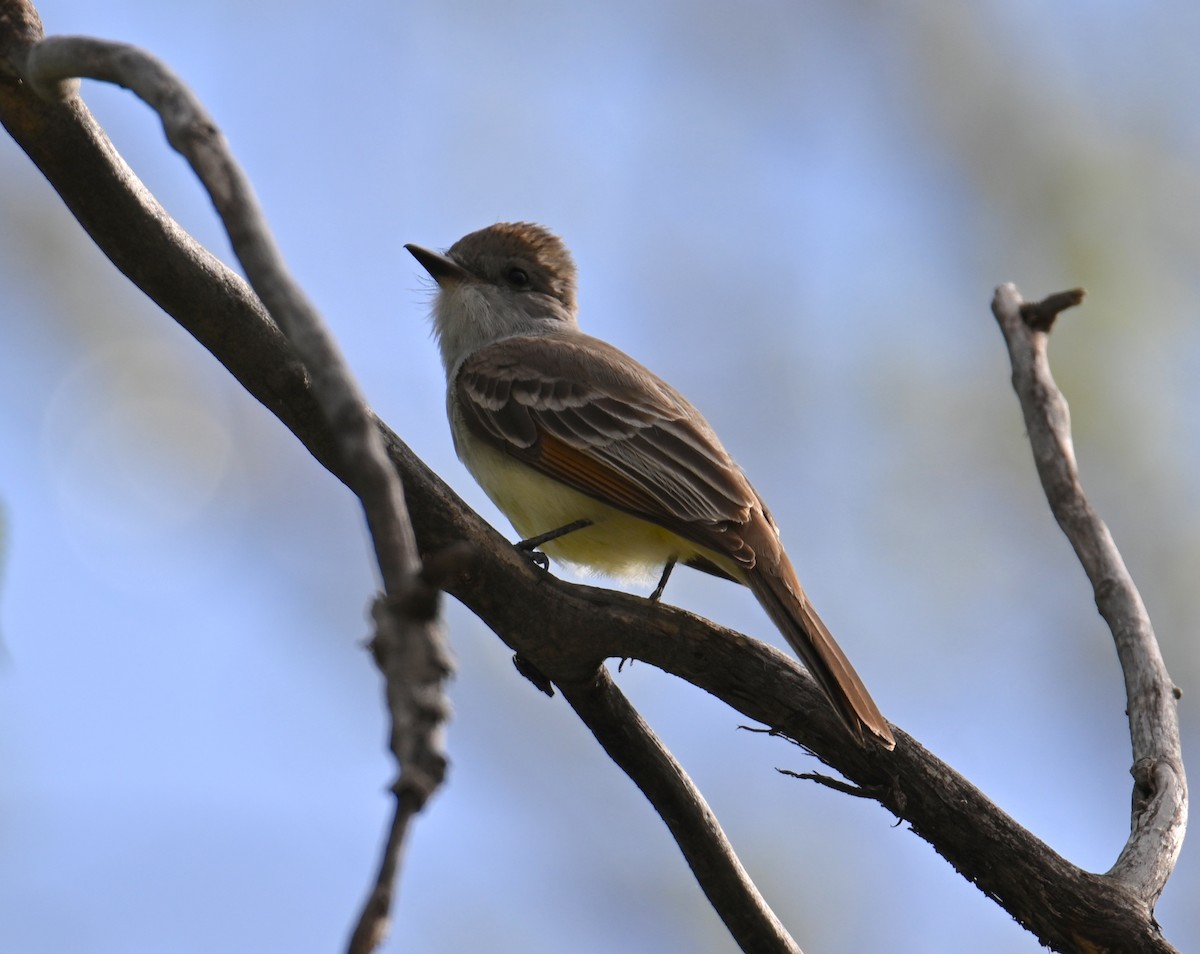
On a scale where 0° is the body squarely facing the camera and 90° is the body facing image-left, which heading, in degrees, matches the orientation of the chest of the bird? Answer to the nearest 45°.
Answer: approximately 90°

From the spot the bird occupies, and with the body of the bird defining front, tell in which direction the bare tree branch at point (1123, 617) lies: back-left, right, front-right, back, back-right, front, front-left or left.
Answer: back
